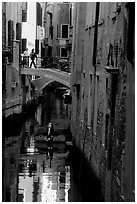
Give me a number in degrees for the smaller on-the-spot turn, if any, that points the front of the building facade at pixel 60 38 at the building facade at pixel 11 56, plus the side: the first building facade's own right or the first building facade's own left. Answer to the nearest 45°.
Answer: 0° — it already faces it

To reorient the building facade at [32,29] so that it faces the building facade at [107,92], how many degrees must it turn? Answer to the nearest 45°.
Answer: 0° — it already faces it

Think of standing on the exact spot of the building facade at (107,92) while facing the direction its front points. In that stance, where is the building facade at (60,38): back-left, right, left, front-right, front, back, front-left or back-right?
right

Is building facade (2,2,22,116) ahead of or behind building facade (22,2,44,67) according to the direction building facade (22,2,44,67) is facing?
ahead

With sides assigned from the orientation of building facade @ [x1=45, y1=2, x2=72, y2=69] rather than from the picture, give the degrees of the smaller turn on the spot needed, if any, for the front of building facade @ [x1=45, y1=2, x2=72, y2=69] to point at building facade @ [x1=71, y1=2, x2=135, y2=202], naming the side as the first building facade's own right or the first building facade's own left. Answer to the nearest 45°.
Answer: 0° — it already faces it

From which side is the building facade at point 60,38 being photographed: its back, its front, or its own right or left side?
front

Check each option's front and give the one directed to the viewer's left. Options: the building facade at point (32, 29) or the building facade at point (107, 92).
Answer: the building facade at point (107, 92)

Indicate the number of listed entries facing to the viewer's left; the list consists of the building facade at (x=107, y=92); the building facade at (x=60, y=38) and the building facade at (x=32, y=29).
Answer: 1

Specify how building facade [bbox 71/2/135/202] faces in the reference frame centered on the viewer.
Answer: facing to the left of the viewer

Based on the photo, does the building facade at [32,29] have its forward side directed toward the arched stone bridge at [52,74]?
yes

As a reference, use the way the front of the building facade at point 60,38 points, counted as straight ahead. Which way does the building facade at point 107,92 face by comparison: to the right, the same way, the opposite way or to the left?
to the right

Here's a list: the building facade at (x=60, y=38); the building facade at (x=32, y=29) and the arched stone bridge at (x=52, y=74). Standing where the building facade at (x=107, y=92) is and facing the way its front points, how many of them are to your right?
3

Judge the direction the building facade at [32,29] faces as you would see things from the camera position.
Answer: facing the viewer
